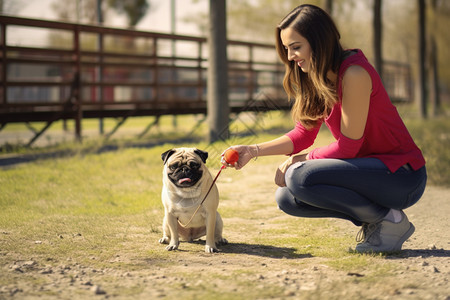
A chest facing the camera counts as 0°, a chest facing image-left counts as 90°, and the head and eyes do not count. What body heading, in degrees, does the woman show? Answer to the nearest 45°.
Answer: approximately 90°

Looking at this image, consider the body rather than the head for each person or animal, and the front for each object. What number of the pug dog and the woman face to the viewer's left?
1

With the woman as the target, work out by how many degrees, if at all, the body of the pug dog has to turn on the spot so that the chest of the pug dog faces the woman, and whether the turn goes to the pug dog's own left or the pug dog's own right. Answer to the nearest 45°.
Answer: approximately 45° to the pug dog's own left

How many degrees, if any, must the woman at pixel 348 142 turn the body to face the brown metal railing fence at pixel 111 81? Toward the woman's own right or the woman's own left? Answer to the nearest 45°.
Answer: approximately 45° to the woman's own right

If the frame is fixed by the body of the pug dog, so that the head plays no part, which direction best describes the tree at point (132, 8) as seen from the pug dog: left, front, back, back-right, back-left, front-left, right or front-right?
back

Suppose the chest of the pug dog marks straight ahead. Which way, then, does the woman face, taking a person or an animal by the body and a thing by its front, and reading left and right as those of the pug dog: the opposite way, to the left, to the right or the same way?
to the right

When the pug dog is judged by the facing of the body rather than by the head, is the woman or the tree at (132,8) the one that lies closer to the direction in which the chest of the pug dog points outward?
the woman

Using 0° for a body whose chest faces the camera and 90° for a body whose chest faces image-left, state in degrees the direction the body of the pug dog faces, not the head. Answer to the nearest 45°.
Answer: approximately 0°

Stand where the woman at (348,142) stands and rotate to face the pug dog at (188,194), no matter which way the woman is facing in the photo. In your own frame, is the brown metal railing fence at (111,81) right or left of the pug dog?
right
